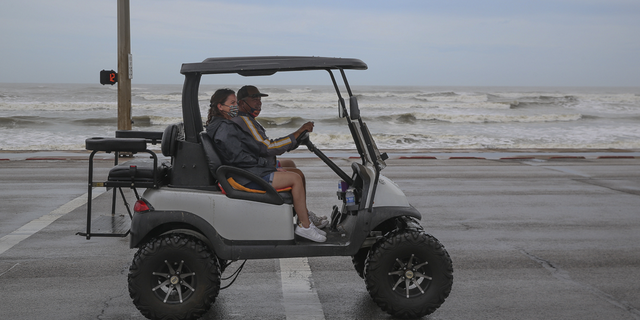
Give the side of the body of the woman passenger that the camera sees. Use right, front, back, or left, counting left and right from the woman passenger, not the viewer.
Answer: right

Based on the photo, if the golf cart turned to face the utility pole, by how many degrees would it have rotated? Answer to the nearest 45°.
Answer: approximately 90° to its left

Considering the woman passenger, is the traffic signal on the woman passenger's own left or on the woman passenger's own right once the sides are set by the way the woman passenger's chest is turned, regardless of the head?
on the woman passenger's own left

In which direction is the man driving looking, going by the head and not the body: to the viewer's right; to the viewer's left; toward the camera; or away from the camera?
to the viewer's right

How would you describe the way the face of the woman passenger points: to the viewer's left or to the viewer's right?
to the viewer's right

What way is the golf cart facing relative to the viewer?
to the viewer's right

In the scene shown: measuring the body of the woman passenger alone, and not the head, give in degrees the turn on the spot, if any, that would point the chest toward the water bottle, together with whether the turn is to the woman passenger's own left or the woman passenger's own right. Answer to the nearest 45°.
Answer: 0° — they already face it

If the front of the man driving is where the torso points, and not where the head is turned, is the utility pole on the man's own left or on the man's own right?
on the man's own left

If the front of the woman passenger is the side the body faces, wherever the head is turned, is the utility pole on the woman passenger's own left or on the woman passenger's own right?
on the woman passenger's own left

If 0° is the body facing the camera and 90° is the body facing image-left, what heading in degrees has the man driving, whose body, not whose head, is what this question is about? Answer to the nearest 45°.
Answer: approximately 270°

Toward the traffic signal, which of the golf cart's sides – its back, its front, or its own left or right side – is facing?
left
